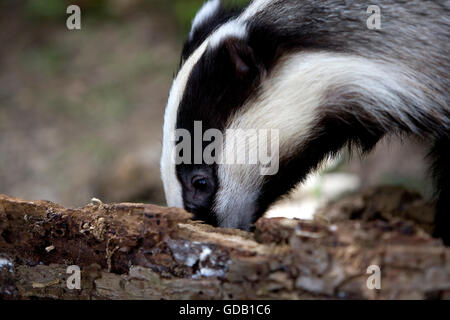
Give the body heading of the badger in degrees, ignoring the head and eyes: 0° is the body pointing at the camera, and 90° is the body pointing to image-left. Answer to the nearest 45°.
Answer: approximately 90°
